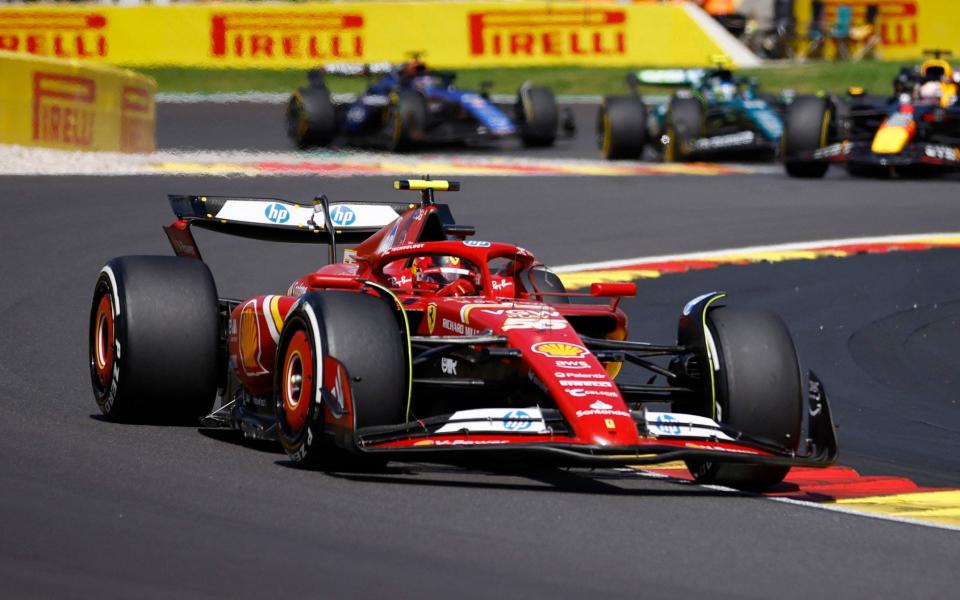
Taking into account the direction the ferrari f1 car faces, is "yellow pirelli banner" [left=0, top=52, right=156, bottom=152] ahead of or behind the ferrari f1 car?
behind

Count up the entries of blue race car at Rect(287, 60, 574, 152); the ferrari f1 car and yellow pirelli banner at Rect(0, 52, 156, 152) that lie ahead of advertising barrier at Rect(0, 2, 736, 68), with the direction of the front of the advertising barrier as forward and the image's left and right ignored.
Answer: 3

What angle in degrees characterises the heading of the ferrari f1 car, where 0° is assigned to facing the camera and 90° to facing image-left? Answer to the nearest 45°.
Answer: approximately 315°

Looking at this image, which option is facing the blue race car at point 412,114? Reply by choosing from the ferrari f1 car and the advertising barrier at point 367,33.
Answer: the advertising barrier

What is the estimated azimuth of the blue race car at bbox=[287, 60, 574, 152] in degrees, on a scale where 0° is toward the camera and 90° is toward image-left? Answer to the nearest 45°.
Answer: approximately 315°

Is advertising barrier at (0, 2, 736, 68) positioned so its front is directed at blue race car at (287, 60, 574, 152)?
yes

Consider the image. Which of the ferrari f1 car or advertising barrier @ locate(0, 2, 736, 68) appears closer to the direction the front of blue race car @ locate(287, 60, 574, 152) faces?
the ferrari f1 car

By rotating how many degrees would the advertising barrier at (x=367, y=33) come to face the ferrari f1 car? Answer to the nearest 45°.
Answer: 0° — it already faces it

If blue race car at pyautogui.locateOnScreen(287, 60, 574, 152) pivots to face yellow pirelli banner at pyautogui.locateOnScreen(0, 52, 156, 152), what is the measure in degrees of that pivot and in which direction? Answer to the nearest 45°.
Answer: approximately 90° to its right
